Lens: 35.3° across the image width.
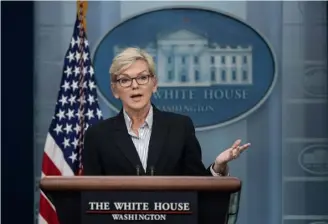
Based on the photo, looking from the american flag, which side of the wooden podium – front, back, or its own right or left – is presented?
back

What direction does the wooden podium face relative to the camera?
toward the camera
